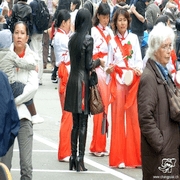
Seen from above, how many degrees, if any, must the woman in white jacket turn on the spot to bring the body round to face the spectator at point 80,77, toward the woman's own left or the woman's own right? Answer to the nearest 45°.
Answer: approximately 180°

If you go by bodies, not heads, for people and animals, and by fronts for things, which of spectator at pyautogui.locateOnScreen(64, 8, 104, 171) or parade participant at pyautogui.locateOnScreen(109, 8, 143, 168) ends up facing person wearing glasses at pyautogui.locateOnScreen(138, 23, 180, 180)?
the parade participant

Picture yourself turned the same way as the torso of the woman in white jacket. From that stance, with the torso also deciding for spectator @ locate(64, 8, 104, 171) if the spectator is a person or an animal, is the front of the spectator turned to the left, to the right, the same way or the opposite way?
the opposite way

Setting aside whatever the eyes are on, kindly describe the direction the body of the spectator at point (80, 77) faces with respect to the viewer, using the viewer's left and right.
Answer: facing away from the viewer and to the right of the viewer
